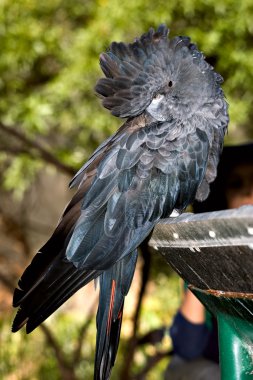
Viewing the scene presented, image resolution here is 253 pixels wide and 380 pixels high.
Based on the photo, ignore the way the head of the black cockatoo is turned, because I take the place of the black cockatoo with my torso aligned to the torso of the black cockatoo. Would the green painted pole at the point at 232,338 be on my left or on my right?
on my right
